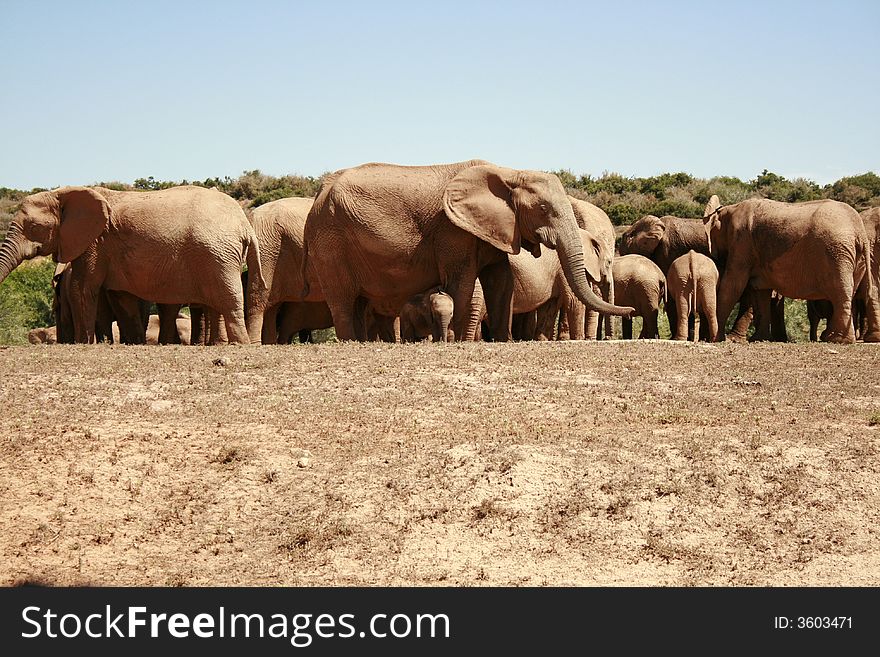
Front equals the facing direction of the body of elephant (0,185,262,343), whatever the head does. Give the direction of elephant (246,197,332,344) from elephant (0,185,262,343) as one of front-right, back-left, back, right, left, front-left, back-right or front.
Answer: back-right

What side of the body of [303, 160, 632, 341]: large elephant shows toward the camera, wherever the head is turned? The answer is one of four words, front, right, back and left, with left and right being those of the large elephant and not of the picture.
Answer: right

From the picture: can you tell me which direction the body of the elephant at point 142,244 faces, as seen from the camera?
to the viewer's left

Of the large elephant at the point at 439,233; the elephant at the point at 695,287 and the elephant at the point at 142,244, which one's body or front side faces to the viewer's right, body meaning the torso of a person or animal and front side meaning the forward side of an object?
the large elephant

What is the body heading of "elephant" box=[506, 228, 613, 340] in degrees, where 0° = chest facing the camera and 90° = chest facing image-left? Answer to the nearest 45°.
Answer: approximately 270°

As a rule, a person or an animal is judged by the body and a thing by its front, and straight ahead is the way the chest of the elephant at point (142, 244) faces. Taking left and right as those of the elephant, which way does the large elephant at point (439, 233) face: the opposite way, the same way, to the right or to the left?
the opposite way

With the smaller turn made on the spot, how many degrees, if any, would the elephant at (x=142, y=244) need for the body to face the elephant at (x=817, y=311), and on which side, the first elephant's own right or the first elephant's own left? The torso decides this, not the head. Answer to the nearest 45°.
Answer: approximately 180°

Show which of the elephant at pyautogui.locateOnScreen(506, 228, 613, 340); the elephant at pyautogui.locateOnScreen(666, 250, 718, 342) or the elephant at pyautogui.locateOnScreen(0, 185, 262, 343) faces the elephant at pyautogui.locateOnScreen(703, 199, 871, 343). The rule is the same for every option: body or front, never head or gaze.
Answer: the elephant at pyautogui.locateOnScreen(506, 228, 613, 340)

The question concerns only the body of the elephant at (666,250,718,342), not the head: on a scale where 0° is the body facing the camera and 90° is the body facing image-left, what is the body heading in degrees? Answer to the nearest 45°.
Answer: approximately 180°
